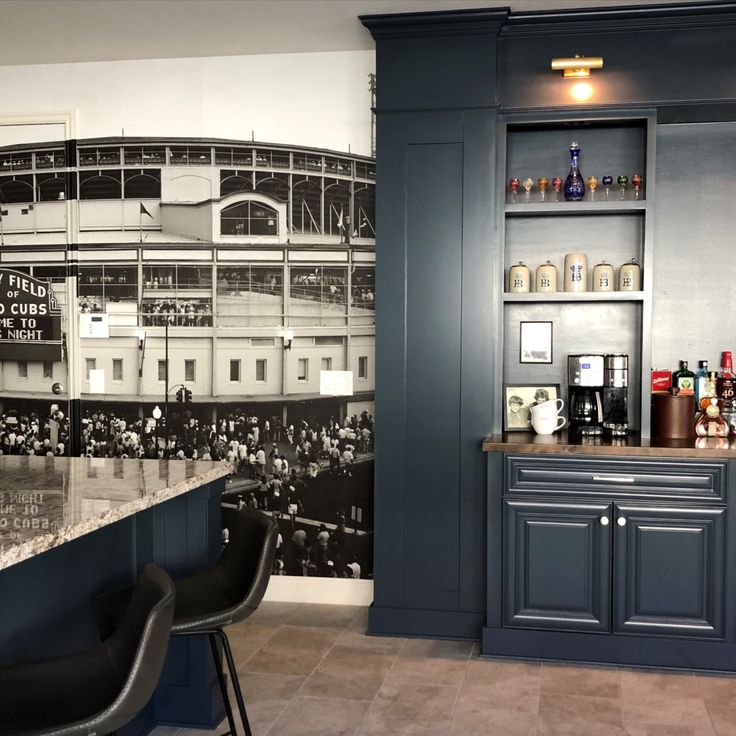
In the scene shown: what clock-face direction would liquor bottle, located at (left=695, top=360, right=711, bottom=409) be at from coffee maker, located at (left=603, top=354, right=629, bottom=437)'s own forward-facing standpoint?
The liquor bottle is roughly at 8 o'clock from the coffee maker.

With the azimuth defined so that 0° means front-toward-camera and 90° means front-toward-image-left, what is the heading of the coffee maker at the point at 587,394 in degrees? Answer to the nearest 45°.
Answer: approximately 0°

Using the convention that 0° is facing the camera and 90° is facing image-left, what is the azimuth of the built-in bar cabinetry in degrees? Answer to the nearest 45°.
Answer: approximately 0°

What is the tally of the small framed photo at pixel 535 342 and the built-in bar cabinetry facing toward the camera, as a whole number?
2
